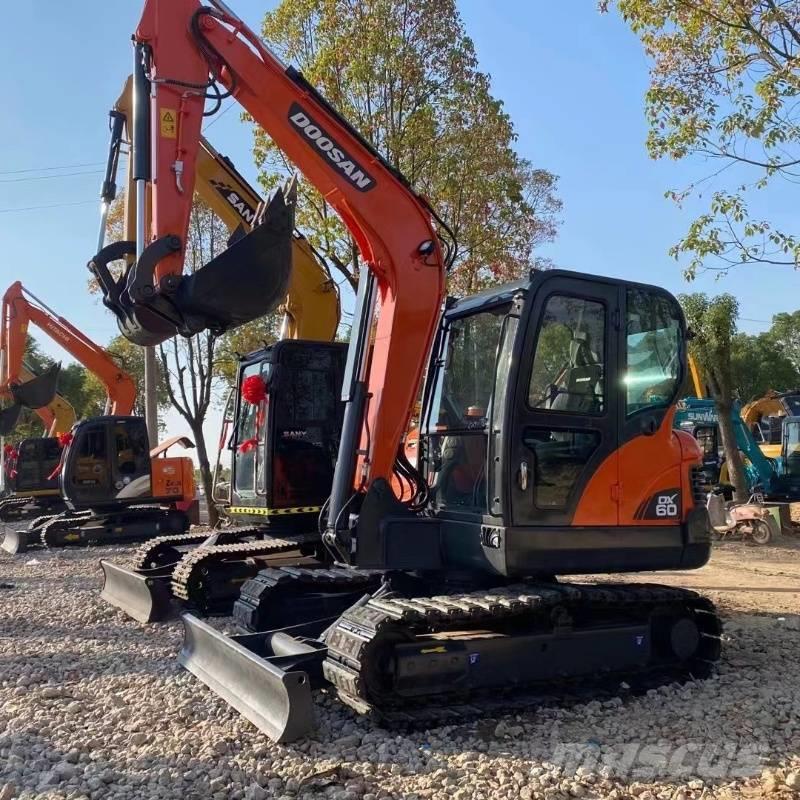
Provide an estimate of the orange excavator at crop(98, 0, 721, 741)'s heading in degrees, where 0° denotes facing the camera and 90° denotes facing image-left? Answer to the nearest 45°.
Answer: approximately 45°

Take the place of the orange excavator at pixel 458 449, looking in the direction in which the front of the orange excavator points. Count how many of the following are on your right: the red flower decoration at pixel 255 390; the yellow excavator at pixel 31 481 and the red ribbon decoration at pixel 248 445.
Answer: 3

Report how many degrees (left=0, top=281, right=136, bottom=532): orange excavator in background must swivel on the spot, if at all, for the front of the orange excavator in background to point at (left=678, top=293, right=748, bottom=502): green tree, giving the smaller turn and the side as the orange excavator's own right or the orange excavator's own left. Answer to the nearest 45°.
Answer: approximately 135° to the orange excavator's own left

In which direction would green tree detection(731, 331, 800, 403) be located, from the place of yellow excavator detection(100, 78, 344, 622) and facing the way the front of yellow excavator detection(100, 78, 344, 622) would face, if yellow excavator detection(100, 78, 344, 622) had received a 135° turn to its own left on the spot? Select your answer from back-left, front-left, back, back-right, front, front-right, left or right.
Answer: front-left

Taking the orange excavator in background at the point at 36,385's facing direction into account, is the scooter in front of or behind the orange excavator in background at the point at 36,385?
behind

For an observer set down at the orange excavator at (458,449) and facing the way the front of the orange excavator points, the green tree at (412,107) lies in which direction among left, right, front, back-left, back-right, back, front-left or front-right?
back-right

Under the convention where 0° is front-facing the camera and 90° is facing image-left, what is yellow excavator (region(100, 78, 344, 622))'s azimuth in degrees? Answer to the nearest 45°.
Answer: approximately 45°

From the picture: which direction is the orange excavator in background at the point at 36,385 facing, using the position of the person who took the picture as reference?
facing to the left of the viewer

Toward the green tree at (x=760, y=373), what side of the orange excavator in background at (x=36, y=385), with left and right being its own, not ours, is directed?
back
